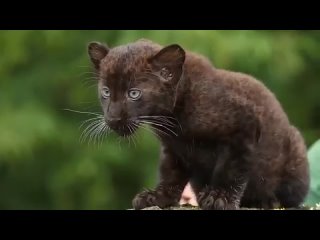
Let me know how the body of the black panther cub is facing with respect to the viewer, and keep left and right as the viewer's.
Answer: facing the viewer and to the left of the viewer
